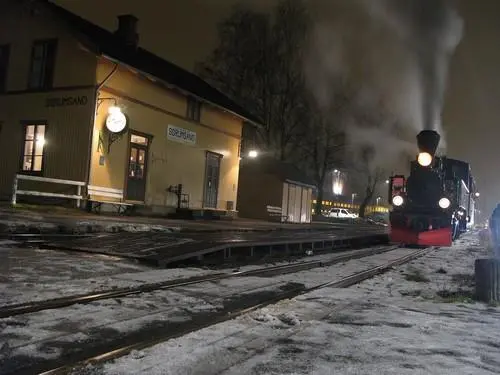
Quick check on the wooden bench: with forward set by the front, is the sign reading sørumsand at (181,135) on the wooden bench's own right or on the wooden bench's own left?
on the wooden bench's own left

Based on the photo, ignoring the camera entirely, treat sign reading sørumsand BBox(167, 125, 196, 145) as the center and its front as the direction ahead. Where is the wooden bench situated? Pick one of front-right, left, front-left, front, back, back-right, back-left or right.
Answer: right

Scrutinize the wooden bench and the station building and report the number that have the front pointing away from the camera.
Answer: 0

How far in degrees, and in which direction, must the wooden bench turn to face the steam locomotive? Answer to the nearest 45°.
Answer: approximately 45° to its left

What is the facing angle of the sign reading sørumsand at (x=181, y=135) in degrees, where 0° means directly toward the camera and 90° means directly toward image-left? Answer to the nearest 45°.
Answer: approximately 315°

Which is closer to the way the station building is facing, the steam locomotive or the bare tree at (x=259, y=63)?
the steam locomotive

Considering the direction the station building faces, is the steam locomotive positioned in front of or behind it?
in front

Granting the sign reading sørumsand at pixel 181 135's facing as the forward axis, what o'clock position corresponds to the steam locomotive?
The steam locomotive is roughly at 11 o'clock from the sign reading sørumsand.

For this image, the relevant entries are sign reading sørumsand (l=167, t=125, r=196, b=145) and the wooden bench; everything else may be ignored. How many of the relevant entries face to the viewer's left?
0

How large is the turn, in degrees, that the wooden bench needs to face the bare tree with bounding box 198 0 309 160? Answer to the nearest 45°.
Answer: approximately 90° to its left

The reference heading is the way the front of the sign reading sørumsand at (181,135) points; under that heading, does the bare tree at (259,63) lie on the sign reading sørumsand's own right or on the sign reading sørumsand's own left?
on the sign reading sørumsand's own left
